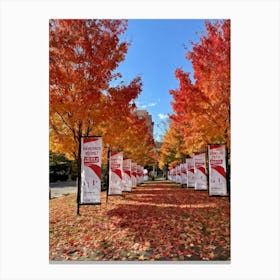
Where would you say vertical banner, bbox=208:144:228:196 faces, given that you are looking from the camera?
facing the viewer

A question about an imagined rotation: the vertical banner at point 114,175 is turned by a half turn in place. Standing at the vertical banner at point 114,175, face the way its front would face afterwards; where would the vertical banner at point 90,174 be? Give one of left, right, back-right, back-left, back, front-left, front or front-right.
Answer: back

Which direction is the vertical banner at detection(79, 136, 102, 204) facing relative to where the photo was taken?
toward the camera

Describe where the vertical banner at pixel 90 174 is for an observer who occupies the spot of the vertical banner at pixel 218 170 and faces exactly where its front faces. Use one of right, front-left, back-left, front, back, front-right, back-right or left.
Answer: front-right

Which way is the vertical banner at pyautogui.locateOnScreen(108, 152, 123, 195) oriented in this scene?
toward the camera

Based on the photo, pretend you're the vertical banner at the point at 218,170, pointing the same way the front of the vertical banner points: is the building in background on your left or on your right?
on your right

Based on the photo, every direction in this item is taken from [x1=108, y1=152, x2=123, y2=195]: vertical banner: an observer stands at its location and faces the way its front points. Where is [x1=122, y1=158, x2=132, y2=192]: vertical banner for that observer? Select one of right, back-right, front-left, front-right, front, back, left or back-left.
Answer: back

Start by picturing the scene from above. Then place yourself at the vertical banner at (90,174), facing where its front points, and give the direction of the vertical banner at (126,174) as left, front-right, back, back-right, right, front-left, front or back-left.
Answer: back
